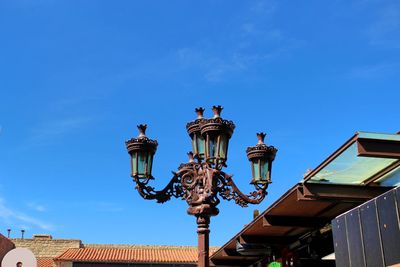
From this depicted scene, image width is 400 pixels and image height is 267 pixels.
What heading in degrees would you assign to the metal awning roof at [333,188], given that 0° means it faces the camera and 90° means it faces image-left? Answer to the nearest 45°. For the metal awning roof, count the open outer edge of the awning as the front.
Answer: approximately 90°
